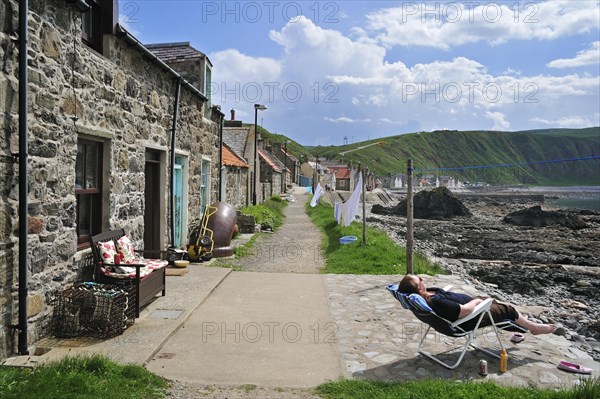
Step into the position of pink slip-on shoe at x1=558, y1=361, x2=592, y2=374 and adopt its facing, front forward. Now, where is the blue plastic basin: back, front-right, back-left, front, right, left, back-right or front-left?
back-left

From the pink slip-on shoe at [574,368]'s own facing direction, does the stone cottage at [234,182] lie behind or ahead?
behind

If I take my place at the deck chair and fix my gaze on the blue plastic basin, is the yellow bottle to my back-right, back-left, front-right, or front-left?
back-right

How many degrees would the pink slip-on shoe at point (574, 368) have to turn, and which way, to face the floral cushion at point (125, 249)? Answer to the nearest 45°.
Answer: approximately 180°

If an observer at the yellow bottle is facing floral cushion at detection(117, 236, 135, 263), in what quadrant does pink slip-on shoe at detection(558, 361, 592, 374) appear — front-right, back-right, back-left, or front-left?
back-right

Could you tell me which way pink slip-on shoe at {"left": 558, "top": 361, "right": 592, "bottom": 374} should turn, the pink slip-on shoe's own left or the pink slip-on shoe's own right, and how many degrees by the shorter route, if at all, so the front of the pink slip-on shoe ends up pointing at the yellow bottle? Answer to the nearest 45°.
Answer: approximately 135° to the pink slip-on shoe's own right

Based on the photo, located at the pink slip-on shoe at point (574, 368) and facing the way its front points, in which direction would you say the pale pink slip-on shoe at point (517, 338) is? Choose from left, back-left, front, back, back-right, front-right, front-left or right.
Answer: back-left

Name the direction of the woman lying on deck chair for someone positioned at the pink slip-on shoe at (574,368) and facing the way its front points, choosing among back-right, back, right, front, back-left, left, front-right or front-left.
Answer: back
